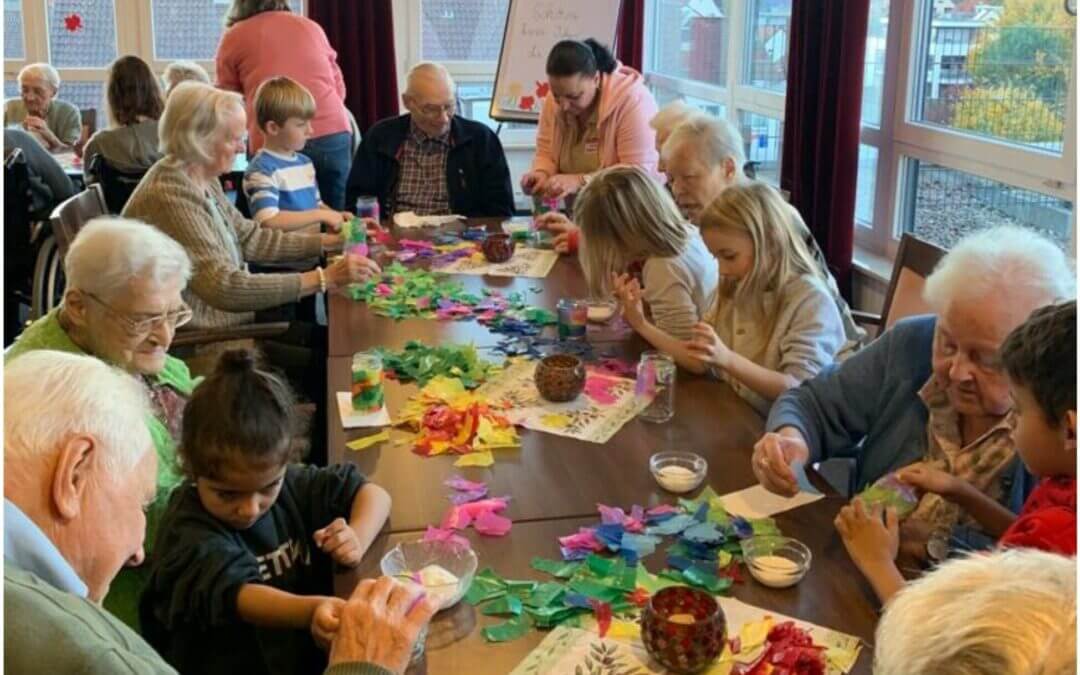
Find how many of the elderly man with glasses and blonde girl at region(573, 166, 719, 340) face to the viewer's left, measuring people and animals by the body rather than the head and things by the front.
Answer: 1

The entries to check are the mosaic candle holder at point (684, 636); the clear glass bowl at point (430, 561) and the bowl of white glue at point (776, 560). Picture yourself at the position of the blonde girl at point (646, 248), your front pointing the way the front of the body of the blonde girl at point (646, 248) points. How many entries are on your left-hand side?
3

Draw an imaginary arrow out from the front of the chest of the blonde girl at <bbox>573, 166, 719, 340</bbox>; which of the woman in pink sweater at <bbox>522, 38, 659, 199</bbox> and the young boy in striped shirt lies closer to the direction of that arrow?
the young boy in striped shirt

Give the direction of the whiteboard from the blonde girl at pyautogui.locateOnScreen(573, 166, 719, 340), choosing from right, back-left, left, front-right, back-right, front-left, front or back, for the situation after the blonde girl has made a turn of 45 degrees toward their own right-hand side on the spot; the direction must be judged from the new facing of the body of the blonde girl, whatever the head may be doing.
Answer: front-right

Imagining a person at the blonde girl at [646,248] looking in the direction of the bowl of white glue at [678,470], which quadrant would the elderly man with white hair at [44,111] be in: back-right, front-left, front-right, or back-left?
back-right

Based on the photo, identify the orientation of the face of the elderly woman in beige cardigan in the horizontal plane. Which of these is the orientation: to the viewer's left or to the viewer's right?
to the viewer's right

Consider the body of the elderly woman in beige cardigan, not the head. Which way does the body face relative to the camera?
to the viewer's right

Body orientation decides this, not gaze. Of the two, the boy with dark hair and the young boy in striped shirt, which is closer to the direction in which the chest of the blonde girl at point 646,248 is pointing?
the young boy in striped shirt

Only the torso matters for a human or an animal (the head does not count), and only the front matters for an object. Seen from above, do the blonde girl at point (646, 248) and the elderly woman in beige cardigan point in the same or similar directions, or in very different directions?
very different directions

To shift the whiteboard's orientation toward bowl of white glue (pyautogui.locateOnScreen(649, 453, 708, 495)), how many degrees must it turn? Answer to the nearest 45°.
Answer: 0° — it already faces it

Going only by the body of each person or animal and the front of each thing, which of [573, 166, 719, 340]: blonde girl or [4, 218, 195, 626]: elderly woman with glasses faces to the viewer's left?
the blonde girl

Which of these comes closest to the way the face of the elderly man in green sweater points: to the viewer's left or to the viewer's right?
to the viewer's right

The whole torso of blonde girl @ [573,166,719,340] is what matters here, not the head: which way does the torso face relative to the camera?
to the viewer's left

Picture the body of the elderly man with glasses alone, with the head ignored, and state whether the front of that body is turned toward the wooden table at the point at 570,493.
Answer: yes

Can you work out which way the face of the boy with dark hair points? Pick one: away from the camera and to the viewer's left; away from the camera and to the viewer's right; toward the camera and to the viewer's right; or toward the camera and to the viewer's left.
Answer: away from the camera and to the viewer's left

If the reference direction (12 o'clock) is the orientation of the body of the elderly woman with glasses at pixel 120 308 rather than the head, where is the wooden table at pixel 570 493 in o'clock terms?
The wooden table is roughly at 12 o'clock from the elderly woman with glasses.

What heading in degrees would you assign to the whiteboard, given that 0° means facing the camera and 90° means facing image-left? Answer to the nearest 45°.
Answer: approximately 0°
